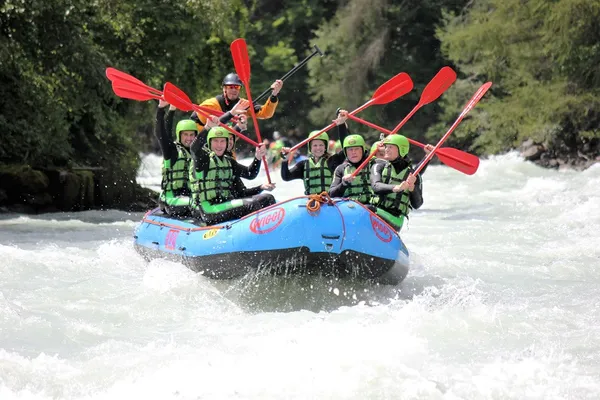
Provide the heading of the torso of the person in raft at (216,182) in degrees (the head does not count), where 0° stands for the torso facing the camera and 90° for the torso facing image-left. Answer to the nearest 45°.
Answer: approximately 315°

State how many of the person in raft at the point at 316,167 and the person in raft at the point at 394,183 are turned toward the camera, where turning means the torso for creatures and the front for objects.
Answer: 2

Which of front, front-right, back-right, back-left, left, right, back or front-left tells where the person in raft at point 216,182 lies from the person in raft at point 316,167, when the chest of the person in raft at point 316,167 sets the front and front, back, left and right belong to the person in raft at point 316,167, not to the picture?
front-right
